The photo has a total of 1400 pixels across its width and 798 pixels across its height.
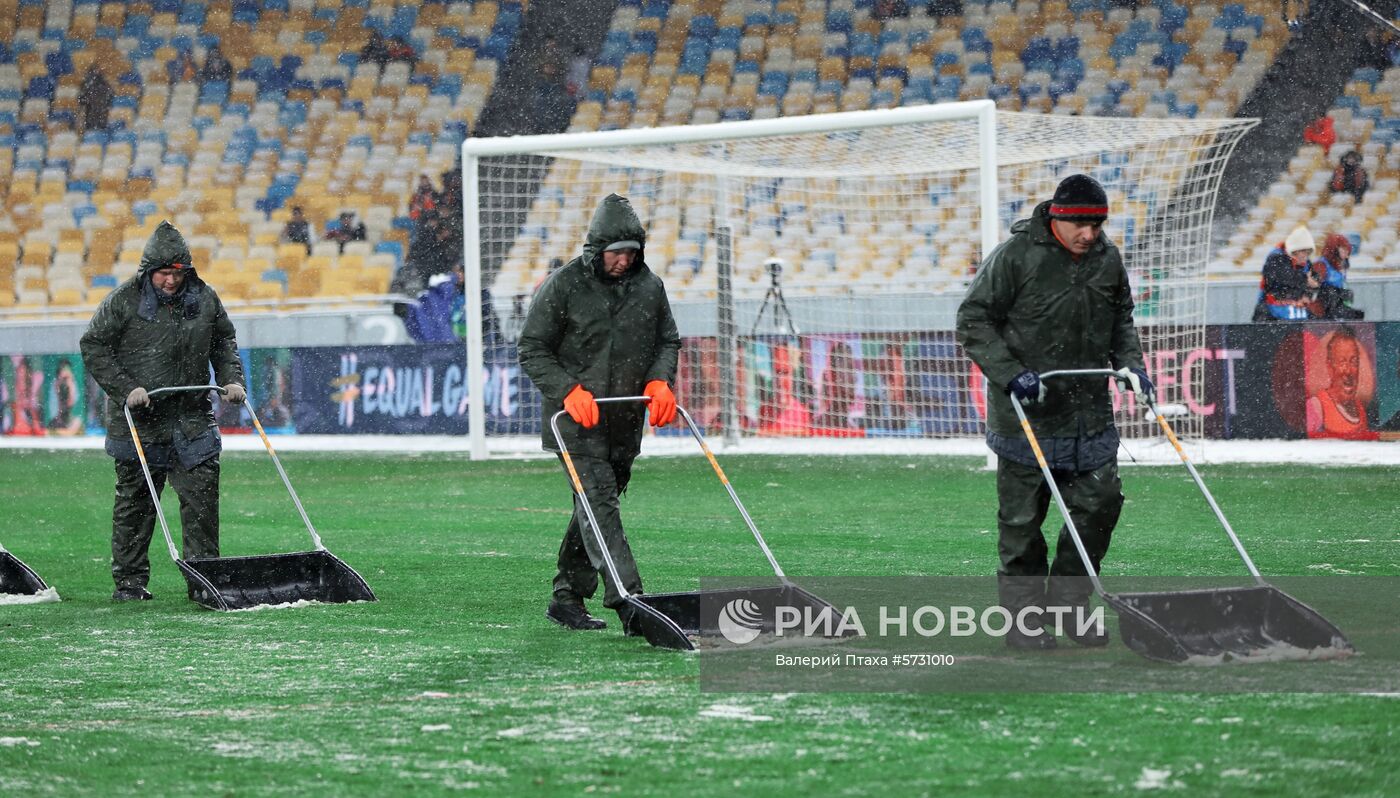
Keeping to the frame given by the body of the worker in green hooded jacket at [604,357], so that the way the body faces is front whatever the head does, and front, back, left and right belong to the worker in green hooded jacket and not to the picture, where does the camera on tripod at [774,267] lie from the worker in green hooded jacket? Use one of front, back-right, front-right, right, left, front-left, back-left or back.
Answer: back-left

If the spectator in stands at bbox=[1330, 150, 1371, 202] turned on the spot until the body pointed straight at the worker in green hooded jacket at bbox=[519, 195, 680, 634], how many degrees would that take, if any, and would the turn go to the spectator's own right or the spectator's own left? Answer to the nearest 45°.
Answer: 0° — they already face them

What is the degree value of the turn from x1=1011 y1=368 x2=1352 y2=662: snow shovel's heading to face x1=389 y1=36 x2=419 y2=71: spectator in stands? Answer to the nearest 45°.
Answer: approximately 180°

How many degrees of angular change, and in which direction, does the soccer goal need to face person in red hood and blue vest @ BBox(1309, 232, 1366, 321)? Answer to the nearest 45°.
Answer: approximately 135° to its left

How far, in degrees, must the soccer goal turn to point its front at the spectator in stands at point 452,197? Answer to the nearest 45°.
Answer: approximately 90° to its right

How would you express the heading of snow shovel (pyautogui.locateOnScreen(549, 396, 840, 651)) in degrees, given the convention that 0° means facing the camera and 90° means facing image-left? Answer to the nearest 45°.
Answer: approximately 315°

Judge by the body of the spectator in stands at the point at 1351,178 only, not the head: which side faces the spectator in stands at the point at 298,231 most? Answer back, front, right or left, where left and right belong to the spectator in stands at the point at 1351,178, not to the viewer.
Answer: right

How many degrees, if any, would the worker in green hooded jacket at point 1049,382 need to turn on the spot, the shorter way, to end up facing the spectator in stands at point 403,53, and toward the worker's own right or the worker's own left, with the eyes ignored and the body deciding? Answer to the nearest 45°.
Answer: approximately 180°

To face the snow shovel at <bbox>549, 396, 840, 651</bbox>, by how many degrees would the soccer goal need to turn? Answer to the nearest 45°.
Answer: approximately 45° to its left
